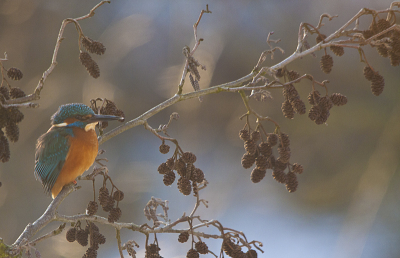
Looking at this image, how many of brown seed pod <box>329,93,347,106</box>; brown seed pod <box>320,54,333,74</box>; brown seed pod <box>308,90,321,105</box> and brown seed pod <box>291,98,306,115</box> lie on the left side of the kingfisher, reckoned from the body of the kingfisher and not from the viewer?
0

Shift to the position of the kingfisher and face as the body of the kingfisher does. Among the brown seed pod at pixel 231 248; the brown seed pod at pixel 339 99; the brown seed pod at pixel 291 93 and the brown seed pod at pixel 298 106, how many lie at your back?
0

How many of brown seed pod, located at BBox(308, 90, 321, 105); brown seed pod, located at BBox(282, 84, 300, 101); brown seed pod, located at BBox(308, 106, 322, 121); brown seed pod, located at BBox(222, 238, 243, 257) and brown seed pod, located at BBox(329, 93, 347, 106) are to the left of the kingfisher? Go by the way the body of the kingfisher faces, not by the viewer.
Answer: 0

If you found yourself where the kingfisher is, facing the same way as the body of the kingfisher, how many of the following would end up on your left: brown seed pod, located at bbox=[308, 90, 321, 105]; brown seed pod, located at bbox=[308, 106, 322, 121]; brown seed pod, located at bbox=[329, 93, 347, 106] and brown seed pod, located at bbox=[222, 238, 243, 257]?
0

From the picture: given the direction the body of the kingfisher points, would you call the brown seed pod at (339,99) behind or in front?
in front

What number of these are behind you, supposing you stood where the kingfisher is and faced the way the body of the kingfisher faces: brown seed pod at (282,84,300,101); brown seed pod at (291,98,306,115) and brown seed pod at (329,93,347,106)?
0

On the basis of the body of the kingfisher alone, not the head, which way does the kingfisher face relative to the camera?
to the viewer's right

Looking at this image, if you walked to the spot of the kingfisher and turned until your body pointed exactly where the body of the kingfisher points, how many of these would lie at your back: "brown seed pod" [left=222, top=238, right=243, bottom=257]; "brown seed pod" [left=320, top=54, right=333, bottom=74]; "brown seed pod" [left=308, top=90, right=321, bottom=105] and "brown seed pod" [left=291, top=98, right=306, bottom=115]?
0
